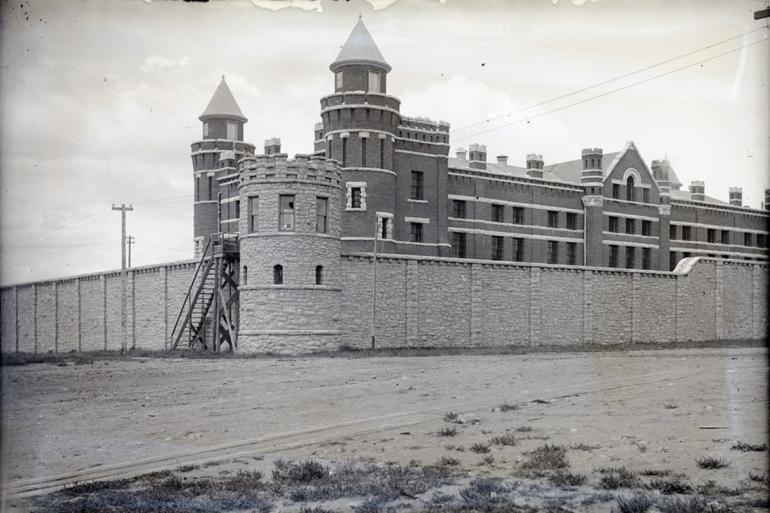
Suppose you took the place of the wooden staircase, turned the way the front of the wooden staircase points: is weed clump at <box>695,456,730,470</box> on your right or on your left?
on your left

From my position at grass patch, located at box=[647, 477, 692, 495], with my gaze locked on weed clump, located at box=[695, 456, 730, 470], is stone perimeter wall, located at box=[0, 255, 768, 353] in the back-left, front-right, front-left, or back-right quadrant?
front-left

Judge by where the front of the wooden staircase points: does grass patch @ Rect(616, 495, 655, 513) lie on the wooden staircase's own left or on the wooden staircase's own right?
on the wooden staircase's own left

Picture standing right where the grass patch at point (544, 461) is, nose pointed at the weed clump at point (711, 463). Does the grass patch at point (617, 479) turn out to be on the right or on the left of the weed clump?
right

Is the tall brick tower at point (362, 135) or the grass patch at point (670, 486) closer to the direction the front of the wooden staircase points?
the grass patch

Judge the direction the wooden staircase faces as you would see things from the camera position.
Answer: facing the viewer and to the left of the viewer

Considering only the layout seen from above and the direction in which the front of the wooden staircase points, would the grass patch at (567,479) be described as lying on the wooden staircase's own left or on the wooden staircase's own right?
on the wooden staircase's own left

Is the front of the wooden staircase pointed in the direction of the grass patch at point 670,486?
no
